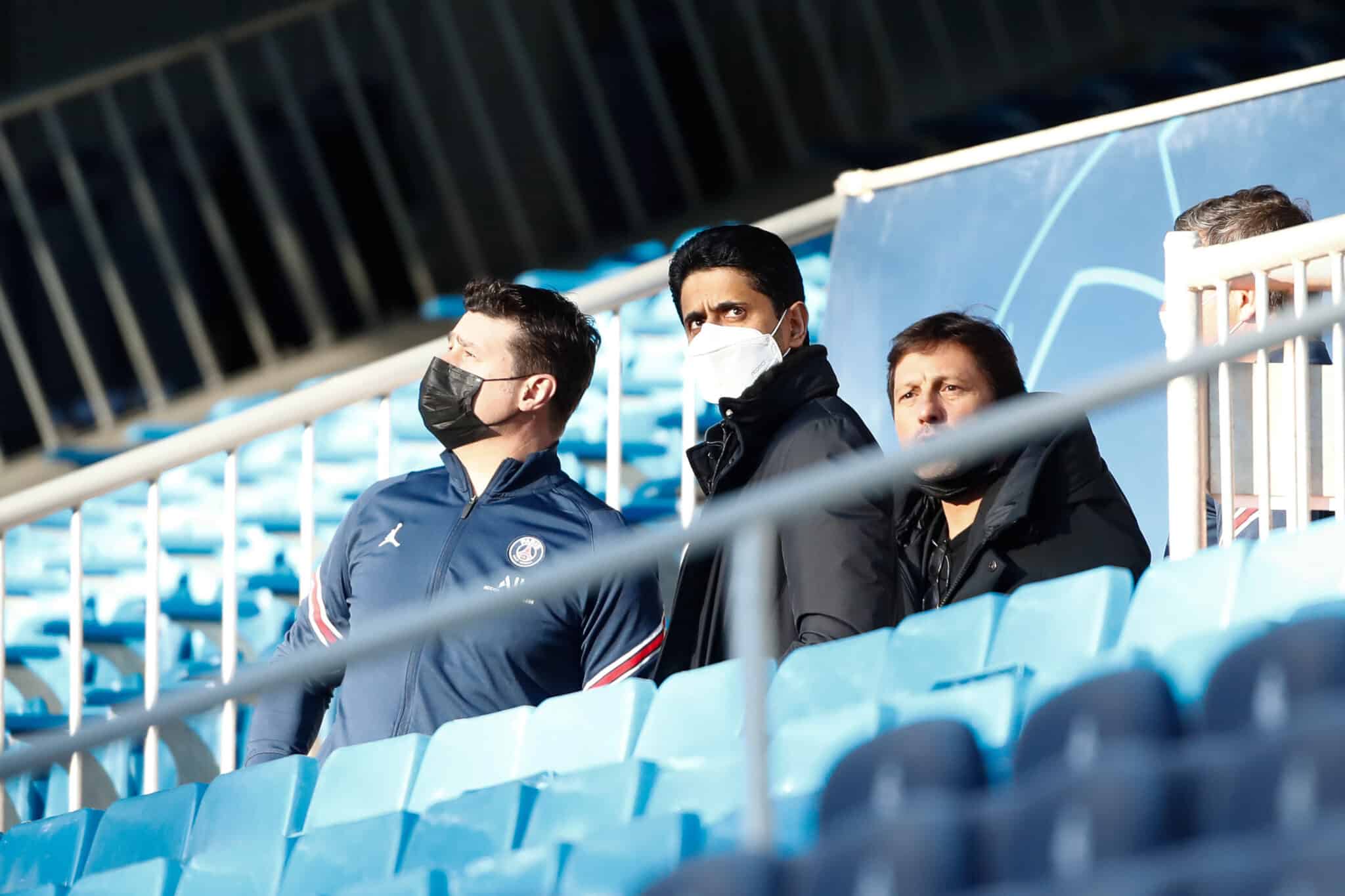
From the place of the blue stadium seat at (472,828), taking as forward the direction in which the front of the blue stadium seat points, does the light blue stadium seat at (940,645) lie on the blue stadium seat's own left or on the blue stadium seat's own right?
on the blue stadium seat's own left

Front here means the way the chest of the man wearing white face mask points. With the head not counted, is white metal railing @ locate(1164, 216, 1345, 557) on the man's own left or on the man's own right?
on the man's own left

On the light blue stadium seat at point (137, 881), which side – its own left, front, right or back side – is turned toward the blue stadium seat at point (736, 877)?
left

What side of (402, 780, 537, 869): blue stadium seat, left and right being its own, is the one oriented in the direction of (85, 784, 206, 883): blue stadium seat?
right

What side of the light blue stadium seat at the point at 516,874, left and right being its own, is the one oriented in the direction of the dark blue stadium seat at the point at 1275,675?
left
